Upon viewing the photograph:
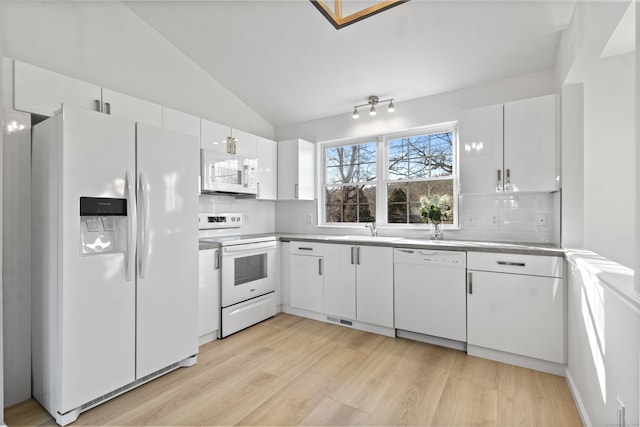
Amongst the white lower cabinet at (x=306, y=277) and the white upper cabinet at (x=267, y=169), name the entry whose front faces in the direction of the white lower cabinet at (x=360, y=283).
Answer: the white upper cabinet

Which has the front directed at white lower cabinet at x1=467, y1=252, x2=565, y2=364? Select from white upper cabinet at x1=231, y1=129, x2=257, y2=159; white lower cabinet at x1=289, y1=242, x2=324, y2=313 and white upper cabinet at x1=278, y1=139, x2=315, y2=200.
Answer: white upper cabinet at x1=231, y1=129, x2=257, y2=159

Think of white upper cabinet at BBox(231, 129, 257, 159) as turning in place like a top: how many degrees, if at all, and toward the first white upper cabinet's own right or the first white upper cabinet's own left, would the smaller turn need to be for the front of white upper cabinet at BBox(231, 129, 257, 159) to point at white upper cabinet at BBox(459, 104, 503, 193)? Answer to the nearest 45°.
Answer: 0° — it already faces it

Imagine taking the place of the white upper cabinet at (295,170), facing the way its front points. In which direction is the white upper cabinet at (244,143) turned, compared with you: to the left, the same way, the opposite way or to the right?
to the left

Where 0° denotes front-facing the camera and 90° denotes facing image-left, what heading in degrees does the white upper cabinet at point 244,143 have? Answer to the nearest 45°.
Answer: approximately 315°

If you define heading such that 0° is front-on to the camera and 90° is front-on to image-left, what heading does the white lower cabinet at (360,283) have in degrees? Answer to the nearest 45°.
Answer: approximately 45°

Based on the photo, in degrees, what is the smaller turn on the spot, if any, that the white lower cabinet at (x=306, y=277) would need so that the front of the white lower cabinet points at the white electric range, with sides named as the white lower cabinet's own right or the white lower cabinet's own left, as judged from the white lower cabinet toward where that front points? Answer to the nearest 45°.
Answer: approximately 45° to the white lower cabinet's own right

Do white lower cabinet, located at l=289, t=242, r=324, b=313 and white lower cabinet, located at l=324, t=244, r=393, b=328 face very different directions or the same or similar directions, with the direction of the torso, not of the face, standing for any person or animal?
same or similar directions

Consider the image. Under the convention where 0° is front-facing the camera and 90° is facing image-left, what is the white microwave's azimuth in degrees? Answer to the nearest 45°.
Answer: approximately 315°

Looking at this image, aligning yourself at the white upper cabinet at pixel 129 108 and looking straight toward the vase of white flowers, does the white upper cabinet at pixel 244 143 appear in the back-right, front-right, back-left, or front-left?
front-left

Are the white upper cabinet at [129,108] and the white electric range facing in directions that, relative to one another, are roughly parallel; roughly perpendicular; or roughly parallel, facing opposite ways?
roughly parallel

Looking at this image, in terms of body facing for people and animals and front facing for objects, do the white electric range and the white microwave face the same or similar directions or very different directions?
same or similar directions
